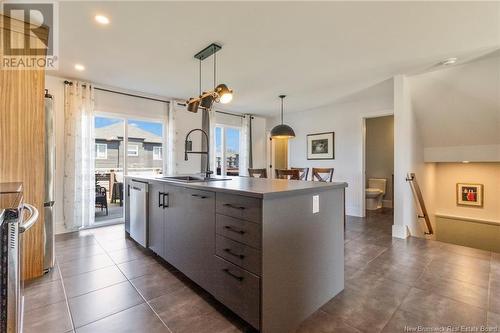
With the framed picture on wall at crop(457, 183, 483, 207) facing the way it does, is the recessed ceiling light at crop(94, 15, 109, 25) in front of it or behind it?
in front

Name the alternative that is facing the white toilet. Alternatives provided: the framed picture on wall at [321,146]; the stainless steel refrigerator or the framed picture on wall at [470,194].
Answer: the stainless steel refrigerator

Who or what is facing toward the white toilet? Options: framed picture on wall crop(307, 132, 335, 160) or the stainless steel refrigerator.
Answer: the stainless steel refrigerator

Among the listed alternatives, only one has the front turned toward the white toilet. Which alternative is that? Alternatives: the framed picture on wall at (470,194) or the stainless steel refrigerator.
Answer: the stainless steel refrigerator

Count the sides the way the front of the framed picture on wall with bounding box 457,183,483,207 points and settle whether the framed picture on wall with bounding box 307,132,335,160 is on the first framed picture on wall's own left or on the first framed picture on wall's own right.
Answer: on the first framed picture on wall's own right

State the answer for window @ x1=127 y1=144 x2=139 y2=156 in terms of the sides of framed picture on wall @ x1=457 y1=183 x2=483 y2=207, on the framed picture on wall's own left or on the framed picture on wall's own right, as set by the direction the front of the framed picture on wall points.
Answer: on the framed picture on wall's own right

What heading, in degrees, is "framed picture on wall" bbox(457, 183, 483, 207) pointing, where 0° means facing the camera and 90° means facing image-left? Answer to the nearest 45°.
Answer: approximately 0°

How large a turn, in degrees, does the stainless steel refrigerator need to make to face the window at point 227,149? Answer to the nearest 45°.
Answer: approximately 45° to its left

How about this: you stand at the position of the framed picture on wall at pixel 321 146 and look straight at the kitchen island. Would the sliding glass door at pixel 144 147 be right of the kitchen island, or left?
right

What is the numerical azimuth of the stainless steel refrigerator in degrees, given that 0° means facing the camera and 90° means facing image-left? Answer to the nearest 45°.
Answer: approximately 270°

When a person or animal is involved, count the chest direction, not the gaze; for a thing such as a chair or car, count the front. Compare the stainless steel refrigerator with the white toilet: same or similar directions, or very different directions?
very different directions
